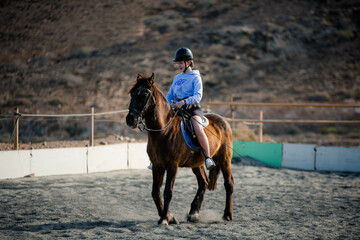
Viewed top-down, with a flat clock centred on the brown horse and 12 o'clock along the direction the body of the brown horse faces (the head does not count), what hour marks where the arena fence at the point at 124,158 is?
The arena fence is roughly at 4 o'clock from the brown horse.

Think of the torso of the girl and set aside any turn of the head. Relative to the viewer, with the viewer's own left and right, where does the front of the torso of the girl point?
facing the viewer and to the left of the viewer

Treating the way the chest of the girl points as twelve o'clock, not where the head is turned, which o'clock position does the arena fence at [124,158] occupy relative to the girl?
The arena fence is roughly at 4 o'clock from the girl.

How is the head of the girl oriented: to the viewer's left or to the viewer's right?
to the viewer's left
